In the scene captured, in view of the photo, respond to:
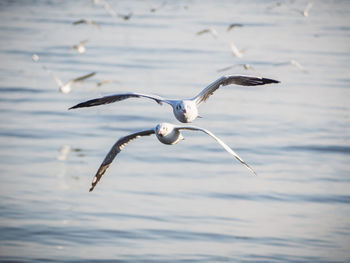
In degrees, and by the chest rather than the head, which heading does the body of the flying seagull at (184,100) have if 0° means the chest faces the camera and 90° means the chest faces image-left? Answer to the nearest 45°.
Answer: approximately 0°
